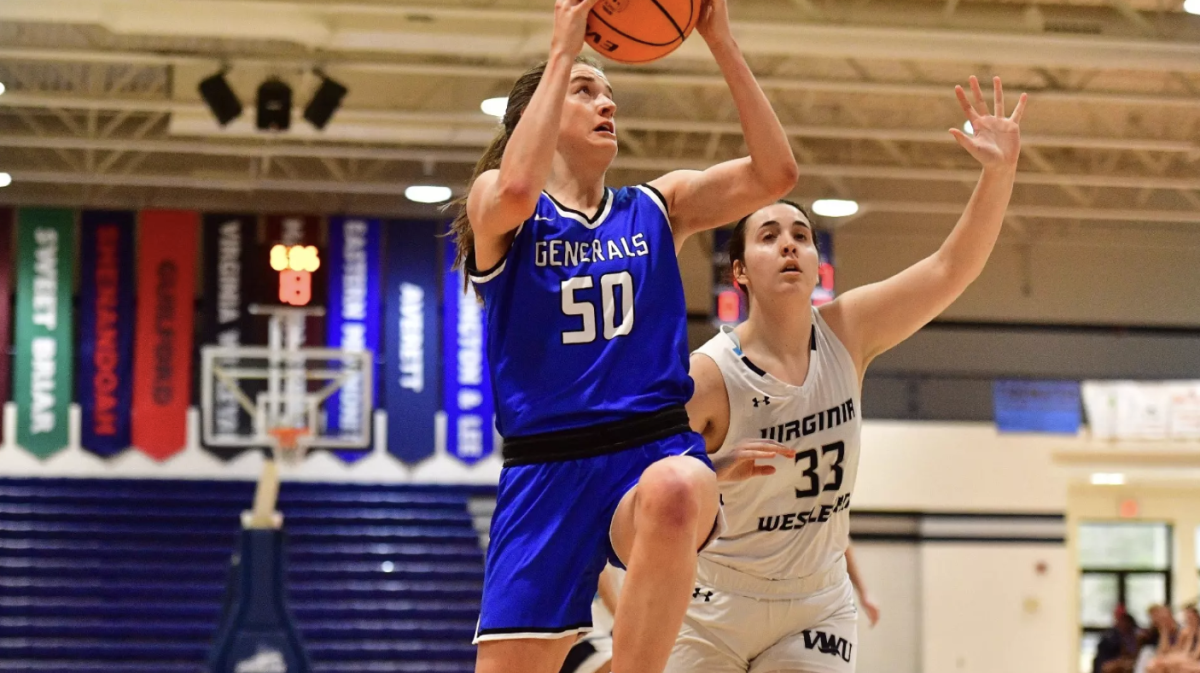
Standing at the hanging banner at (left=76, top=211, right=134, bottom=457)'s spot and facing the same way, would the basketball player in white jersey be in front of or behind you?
in front

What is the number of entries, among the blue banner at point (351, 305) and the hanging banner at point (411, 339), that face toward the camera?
2

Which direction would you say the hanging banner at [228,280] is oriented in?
toward the camera

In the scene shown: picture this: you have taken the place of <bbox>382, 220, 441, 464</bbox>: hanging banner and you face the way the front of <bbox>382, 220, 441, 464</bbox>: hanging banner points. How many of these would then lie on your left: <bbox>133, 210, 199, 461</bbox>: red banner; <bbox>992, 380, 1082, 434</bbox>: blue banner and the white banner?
2

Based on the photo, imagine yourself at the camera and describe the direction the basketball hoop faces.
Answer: facing the viewer

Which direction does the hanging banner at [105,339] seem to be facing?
toward the camera

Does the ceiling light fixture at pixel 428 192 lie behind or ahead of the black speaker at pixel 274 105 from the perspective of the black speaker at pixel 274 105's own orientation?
behind

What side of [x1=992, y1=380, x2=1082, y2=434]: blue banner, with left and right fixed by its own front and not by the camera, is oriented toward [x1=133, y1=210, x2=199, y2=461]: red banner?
right

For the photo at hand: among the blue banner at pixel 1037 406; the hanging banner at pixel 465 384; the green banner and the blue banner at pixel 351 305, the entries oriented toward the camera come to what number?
4

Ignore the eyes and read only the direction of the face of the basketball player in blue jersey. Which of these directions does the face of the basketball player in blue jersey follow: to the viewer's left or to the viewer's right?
to the viewer's right

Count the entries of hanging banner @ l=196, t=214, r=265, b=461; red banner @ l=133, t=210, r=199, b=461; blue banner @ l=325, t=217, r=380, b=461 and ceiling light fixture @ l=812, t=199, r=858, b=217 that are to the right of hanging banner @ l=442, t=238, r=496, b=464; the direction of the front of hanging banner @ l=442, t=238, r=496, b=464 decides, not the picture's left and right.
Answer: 3

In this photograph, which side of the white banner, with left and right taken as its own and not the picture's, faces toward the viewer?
front

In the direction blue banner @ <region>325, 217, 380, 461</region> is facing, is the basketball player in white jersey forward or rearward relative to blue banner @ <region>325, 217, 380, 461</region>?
forward
